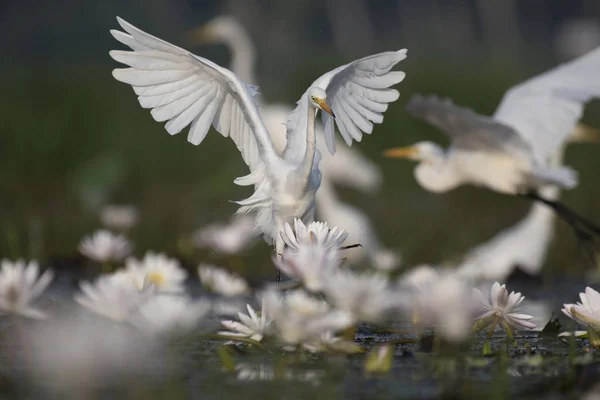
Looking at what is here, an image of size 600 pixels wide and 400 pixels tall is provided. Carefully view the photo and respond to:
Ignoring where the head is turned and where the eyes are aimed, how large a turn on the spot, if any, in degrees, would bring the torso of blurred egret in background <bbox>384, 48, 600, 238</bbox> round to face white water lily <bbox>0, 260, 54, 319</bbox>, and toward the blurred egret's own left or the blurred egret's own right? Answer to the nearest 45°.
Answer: approximately 45° to the blurred egret's own left

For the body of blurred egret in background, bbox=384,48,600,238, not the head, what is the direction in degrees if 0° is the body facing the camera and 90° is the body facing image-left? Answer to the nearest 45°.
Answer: approximately 90°

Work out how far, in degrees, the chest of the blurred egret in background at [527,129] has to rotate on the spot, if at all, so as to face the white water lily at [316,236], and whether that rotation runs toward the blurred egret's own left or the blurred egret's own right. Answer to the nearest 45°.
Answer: approximately 90° to the blurred egret's own left

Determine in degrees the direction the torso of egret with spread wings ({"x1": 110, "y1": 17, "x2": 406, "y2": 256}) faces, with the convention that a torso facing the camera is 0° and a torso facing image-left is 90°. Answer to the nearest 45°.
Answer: approximately 315°

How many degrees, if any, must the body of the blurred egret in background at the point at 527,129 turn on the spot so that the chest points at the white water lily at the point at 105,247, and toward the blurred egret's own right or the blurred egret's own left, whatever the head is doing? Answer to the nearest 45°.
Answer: approximately 45° to the blurred egret's own left

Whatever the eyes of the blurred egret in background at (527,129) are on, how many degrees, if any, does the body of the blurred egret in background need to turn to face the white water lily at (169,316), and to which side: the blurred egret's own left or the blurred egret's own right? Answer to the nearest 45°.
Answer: approximately 90° to the blurred egret's own left

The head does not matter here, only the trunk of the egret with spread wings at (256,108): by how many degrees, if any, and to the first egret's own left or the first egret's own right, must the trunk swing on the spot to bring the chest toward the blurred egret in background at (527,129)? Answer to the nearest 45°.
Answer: approximately 90° to the first egret's own left

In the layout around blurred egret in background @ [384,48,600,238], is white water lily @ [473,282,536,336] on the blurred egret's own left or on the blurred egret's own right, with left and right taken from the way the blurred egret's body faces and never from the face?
on the blurred egret's own left
